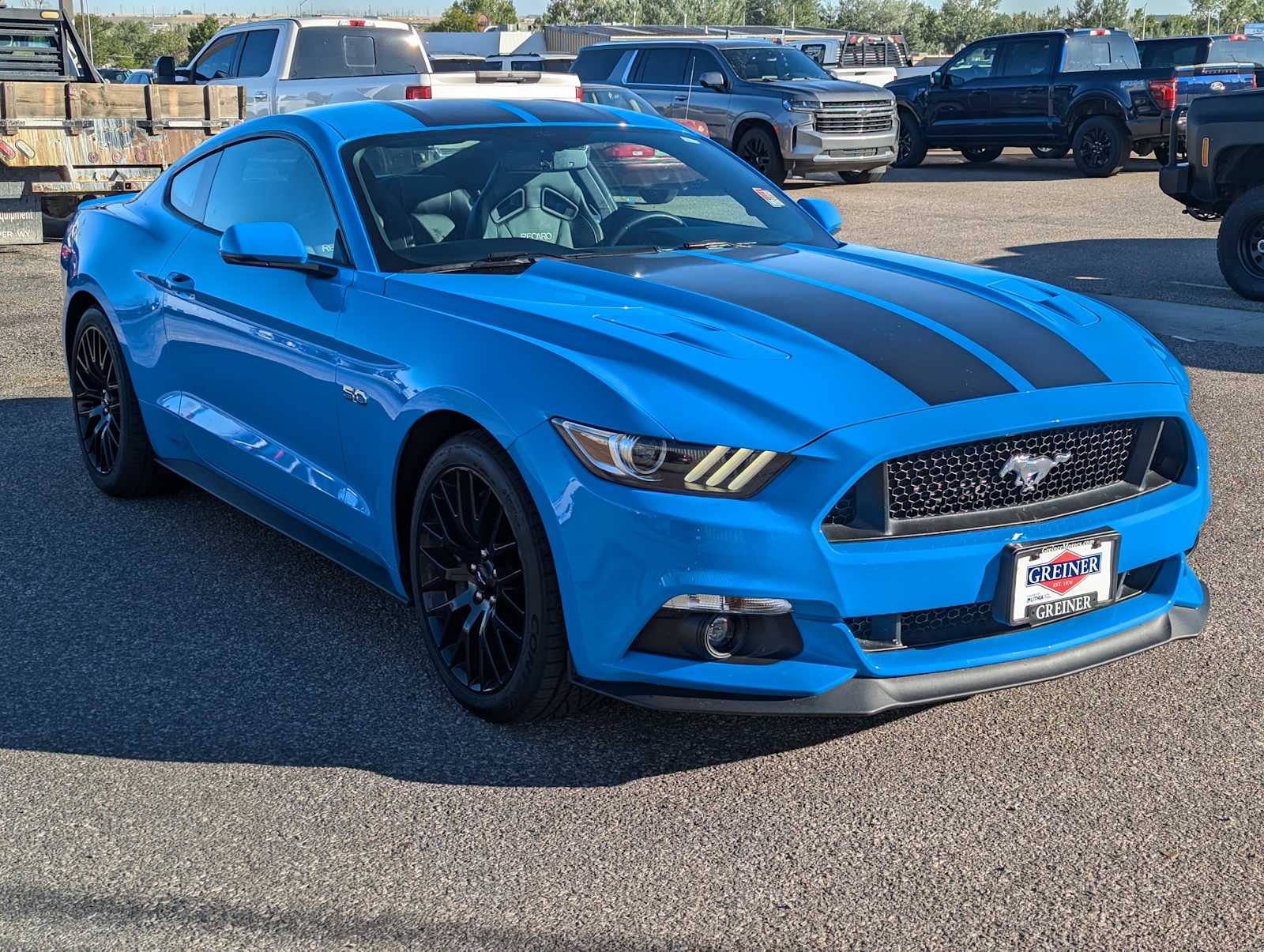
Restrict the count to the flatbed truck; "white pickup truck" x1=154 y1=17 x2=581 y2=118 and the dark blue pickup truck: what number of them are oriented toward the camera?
0

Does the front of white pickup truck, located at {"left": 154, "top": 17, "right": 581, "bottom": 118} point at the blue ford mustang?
no

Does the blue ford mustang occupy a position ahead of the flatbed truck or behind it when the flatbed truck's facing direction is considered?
behind

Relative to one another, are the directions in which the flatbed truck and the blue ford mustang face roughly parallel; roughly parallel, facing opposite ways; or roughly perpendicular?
roughly parallel, facing opposite ways

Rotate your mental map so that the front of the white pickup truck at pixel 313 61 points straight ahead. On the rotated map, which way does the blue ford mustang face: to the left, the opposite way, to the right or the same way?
the opposite way

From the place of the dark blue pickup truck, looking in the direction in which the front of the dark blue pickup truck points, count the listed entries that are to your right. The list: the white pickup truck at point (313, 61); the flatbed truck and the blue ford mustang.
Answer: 0

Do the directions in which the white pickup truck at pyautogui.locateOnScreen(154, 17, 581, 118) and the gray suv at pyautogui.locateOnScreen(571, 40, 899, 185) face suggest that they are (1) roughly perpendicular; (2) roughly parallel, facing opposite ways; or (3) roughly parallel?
roughly parallel, facing opposite ways

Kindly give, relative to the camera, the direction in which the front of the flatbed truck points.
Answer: facing away from the viewer and to the left of the viewer

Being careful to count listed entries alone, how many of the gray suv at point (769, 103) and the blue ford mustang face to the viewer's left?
0

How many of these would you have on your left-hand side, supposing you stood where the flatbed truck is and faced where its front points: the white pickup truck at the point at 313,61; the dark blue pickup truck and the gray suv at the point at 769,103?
0

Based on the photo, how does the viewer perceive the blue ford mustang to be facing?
facing the viewer and to the right of the viewer

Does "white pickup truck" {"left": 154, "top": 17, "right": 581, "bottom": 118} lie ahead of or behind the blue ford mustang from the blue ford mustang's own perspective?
behind

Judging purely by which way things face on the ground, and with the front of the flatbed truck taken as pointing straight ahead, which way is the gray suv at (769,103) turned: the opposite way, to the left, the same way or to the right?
the opposite way

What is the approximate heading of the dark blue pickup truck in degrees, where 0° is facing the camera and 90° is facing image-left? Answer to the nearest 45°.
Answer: approximately 135°

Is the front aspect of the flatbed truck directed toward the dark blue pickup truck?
no

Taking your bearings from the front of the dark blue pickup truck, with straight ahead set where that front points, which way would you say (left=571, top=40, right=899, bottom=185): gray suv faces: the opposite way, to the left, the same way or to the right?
the opposite way

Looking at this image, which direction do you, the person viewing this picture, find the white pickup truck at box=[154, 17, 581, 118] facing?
facing away from the viewer and to the left of the viewer

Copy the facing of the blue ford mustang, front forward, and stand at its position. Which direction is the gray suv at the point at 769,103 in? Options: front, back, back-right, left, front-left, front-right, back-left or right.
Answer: back-left

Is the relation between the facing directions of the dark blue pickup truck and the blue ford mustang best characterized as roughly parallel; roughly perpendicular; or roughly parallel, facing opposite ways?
roughly parallel, facing opposite ways
